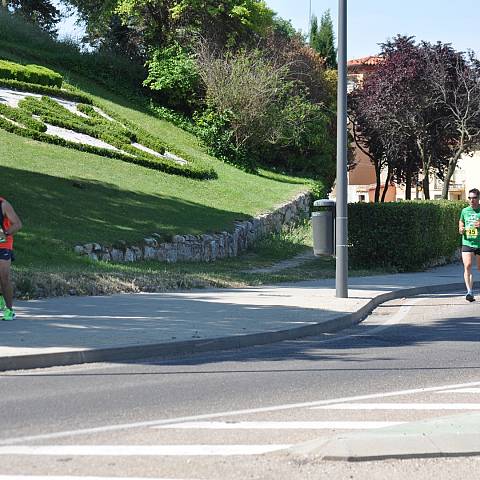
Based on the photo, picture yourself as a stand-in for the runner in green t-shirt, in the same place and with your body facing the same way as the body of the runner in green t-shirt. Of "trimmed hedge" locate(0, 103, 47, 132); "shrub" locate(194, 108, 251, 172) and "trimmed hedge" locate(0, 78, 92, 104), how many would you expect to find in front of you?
0

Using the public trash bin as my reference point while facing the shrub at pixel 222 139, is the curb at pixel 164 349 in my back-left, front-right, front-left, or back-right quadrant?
back-left

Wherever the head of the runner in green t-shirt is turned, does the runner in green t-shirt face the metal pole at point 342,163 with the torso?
no

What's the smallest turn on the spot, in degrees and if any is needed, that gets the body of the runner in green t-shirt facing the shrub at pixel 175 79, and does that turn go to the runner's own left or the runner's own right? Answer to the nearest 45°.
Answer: approximately 135° to the runner's own right

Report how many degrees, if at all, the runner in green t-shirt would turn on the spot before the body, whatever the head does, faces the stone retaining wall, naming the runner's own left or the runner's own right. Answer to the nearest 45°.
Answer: approximately 135° to the runner's own right

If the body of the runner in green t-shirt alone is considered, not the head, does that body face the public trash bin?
no

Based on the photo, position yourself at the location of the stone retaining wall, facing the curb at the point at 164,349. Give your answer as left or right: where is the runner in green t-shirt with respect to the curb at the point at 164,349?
left

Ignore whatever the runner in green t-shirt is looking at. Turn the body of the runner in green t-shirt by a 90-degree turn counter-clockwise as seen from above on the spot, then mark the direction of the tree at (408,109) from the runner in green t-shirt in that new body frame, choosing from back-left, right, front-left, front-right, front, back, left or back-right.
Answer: left

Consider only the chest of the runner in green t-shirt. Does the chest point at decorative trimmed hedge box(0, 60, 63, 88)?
no

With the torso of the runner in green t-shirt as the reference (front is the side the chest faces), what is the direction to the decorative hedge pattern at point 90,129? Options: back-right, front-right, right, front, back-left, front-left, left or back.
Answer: back-right

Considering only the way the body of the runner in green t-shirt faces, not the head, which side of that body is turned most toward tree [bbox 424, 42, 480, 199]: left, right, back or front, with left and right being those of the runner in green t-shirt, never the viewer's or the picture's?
back

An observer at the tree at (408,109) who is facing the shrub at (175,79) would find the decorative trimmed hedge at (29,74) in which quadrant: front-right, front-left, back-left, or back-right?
front-left

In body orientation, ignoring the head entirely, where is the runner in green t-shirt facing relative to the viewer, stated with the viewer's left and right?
facing the viewer
